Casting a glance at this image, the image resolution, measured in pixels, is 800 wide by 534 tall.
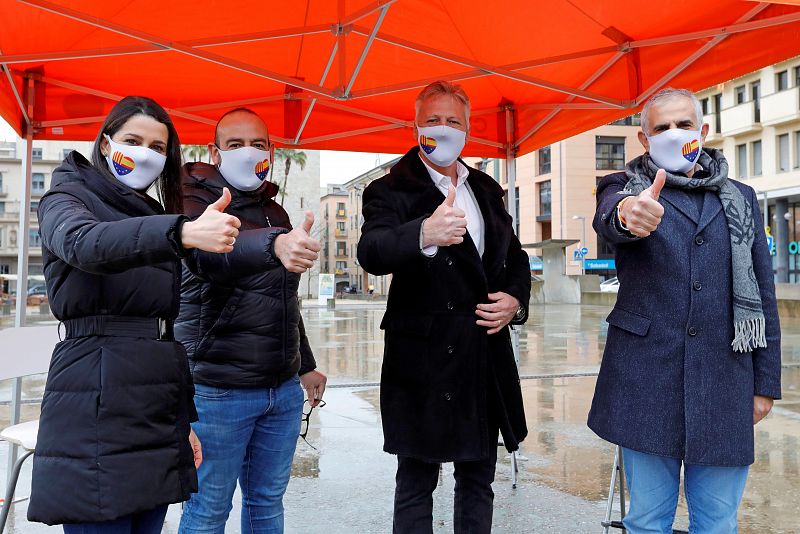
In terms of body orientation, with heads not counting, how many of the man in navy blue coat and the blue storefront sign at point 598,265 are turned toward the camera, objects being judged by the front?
2

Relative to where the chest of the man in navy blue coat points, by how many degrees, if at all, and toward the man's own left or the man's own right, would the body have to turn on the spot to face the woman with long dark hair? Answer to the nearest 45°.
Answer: approximately 45° to the man's own right

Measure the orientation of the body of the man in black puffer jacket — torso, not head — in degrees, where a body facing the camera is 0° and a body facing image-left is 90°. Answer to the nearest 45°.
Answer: approximately 315°

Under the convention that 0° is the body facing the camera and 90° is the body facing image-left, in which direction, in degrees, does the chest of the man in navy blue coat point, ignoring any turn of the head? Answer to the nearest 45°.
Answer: approximately 0°

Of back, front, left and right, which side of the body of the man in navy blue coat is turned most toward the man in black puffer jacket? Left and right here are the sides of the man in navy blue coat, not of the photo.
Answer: right

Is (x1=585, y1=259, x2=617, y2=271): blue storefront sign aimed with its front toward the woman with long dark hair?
yes

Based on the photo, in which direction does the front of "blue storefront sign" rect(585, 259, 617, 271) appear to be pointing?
toward the camera

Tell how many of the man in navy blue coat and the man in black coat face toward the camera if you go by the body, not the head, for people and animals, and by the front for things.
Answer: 2

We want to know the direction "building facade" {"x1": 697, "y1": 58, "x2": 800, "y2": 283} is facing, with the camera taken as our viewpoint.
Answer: facing the viewer and to the left of the viewer

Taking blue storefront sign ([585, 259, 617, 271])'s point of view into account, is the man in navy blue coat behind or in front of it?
in front

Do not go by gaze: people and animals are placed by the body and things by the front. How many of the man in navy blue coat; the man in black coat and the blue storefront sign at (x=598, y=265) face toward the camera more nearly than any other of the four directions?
3

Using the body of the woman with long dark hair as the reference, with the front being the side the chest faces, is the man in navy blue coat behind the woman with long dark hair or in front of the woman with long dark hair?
in front

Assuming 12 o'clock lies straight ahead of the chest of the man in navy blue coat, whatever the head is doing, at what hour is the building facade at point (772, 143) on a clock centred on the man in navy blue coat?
The building facade is roughly at 6 o'clock from the man in navy blue coat.
